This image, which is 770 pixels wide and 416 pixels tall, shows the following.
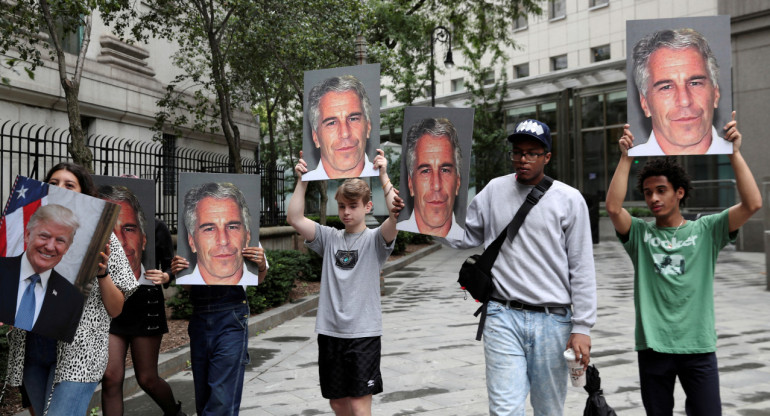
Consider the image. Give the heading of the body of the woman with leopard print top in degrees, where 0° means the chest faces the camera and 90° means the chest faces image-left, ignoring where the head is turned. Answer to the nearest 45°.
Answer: approximately 45°

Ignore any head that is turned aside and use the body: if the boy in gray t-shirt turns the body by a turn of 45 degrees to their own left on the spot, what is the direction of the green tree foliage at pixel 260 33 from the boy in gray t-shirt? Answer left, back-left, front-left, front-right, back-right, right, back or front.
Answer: back-left

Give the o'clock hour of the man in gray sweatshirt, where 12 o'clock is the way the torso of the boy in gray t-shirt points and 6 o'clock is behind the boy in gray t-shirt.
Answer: The man in gray sweatshirt is roughly at 10 o'clock from the boy in gray t-shirt.

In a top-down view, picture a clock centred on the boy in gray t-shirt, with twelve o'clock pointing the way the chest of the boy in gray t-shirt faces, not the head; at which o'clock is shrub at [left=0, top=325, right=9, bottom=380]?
The shrub is roughly at 4 o'clock from the boy in gray t-shirt.

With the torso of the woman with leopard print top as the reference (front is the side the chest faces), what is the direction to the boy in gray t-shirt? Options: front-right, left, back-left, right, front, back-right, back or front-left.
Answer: back-left

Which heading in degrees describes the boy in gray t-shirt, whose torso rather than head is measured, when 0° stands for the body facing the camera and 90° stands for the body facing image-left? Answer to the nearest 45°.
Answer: approximately 0°

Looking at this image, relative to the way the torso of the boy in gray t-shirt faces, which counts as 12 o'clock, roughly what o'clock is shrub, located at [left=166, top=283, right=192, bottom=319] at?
The shrub is roughly at 5 o'clock from the boy in gray t-shirt.
